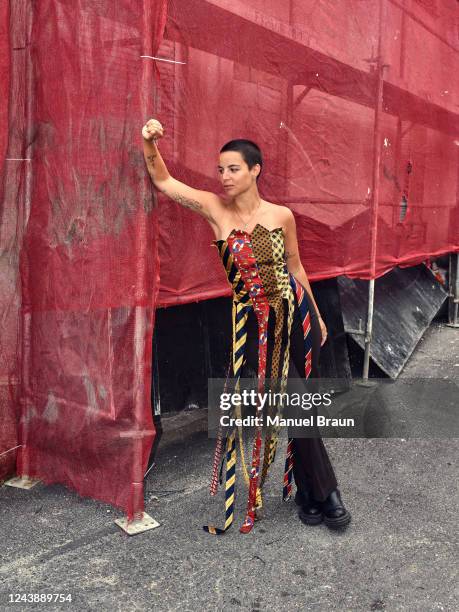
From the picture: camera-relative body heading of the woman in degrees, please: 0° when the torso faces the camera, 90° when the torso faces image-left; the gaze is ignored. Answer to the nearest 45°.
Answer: approximately 0°

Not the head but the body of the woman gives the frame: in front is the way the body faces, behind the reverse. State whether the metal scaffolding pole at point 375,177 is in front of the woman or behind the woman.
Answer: behind
